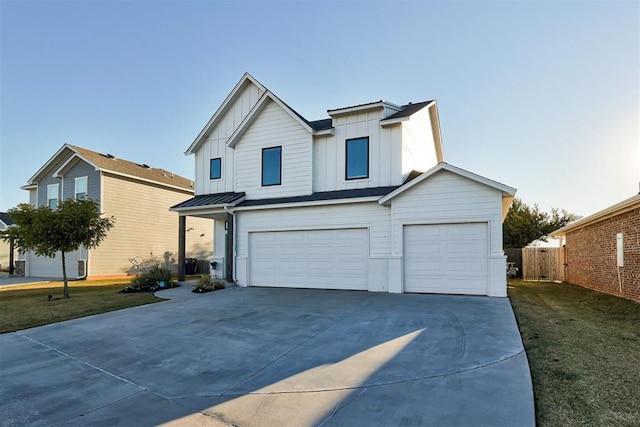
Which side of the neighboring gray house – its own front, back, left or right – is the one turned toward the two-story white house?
left

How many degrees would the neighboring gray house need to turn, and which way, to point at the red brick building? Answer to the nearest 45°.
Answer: approximately 90° to its left

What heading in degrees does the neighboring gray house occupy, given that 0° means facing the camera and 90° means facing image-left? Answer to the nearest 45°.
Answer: approximately 45°

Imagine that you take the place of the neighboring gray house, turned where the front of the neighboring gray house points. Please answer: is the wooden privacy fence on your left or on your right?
on your left

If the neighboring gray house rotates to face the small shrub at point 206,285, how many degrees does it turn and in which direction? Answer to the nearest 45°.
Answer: approximately 45° to its left

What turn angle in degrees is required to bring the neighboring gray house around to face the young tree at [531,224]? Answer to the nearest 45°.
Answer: approximately 135° to its left

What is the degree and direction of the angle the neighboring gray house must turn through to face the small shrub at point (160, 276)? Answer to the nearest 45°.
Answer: approximately 45° to its left

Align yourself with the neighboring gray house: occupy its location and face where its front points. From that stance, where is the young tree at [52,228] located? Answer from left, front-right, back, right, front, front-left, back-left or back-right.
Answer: front-left

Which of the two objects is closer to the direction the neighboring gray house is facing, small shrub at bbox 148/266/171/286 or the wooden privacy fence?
the small shrub
